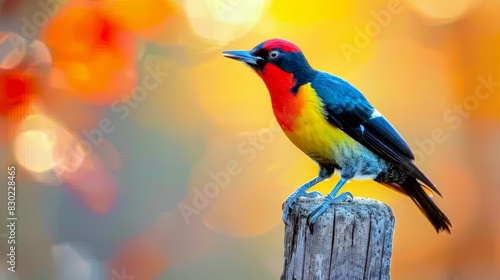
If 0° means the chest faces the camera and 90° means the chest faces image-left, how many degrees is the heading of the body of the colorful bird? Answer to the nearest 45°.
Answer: approximately 90°
